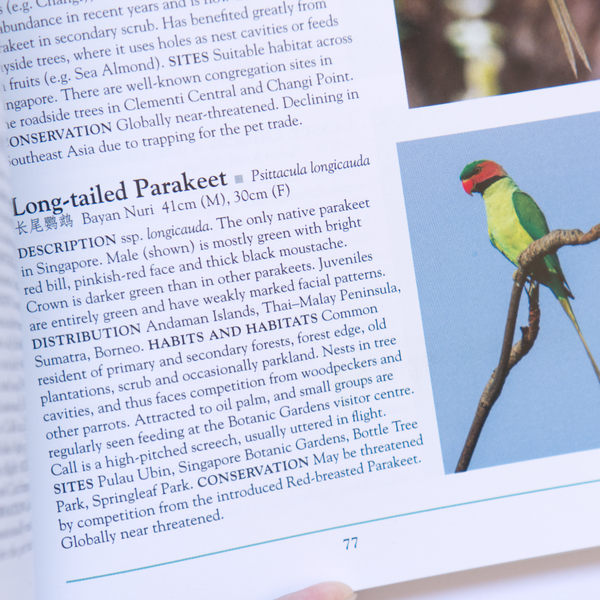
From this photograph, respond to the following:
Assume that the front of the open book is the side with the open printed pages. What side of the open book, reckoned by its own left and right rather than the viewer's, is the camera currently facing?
front
